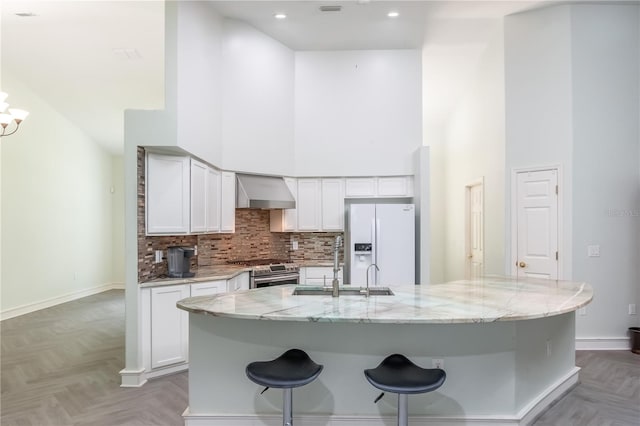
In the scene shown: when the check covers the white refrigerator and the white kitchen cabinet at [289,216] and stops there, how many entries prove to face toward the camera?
2

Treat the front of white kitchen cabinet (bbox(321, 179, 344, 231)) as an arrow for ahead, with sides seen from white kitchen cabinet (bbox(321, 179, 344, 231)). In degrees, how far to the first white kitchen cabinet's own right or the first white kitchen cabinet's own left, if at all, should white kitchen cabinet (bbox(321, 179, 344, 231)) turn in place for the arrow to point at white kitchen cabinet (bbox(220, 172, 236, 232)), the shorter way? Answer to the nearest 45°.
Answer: approximately 45° to the first white kitchen cabinet's own right

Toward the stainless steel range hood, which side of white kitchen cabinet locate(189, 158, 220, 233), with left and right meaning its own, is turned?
left

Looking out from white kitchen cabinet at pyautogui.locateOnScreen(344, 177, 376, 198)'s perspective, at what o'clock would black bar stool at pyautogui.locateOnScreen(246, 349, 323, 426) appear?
The black bar stool is roughly at 12 o'clock from the white kitchen cabinet.

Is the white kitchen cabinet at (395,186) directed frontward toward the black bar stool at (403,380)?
yes

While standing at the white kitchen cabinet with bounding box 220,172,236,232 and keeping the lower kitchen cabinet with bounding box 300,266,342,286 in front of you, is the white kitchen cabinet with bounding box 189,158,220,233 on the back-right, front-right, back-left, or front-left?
back-right
